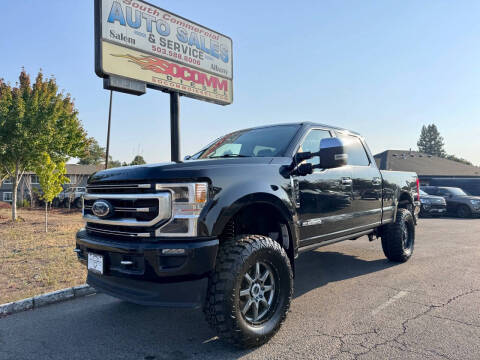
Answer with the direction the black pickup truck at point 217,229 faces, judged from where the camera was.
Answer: facing the viewer and to the left of the viewer

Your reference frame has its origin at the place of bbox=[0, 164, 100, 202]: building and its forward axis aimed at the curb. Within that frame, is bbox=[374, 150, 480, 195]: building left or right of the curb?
left

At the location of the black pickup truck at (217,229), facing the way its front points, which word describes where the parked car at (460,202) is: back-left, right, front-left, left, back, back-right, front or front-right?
back

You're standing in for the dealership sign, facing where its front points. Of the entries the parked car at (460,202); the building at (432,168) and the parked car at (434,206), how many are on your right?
0

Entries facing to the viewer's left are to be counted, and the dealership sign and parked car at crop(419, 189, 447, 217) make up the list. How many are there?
0

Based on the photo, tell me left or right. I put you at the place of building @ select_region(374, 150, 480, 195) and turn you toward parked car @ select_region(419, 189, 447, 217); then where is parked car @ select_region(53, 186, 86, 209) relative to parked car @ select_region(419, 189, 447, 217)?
right

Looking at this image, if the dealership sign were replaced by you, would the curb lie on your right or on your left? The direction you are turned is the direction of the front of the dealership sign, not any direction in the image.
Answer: on your right

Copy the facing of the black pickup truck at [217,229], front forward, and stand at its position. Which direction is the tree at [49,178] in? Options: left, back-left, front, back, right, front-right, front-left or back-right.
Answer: right

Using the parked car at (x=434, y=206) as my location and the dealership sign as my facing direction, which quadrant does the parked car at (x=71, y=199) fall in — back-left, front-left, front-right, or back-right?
front-right

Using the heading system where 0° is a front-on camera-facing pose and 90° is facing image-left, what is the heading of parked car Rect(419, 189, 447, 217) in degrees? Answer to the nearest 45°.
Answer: approximately 315°

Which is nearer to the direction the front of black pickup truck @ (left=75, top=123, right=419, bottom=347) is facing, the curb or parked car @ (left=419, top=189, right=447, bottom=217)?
the curb

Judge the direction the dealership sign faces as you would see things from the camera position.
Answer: facing the viewer and to the right of the viewer
